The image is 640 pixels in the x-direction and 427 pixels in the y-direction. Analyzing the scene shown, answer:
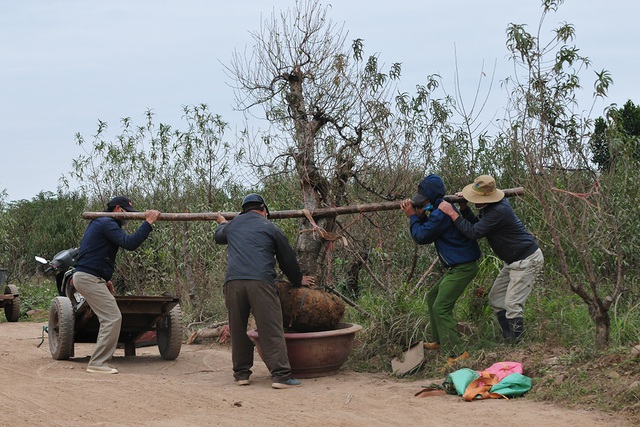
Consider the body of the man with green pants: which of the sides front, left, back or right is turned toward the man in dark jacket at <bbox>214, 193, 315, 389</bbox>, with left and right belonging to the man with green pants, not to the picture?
front

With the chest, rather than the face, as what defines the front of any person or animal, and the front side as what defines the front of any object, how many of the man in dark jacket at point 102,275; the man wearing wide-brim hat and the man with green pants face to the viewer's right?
1

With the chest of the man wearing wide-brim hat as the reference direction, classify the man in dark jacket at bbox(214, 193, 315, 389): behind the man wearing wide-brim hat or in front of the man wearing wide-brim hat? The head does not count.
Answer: in front

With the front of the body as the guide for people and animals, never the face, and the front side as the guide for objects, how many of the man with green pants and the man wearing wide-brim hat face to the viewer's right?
0

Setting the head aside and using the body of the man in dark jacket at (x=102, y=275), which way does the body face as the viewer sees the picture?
to the viewer's right

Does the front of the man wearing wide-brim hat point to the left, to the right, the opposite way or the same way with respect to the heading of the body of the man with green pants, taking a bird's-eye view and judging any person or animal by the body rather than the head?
the same way

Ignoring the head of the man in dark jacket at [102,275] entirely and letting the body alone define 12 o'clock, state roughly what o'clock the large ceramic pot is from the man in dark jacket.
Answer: The large ceramic pot is roughly at 1 o'clock from the man in dark jacket.

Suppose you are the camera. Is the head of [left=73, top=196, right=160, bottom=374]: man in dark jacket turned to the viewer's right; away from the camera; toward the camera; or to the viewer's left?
to the viewer's right

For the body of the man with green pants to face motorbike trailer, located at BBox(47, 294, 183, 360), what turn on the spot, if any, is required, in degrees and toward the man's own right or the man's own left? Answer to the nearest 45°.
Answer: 0° — they already face it

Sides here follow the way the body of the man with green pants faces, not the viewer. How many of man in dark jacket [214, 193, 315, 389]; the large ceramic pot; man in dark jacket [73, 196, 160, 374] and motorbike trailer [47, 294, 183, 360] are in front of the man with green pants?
4

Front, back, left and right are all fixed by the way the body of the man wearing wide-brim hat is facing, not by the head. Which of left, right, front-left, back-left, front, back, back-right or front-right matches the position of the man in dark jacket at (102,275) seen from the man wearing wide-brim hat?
front

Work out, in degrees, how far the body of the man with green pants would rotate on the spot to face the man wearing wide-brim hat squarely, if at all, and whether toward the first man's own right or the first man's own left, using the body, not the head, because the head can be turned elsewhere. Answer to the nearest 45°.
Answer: approximately 180°

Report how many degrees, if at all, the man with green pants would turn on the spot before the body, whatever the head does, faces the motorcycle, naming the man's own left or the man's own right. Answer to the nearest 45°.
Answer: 0° — they already face it

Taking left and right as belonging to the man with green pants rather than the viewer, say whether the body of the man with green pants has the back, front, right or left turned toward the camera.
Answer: left

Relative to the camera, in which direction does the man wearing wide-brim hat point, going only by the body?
to the viewer's left

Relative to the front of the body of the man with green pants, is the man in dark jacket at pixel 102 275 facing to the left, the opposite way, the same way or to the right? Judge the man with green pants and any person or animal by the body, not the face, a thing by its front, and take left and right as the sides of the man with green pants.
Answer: the opposite way
